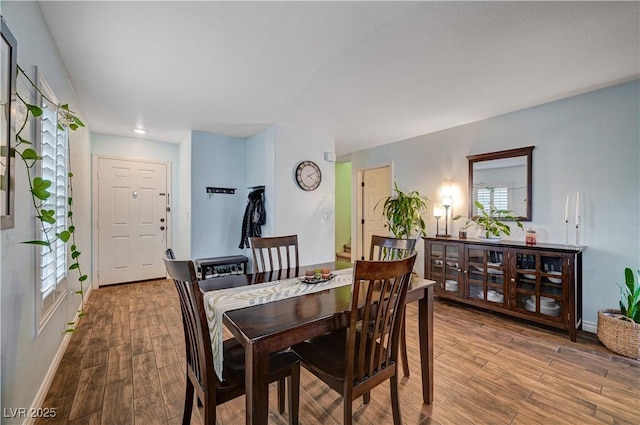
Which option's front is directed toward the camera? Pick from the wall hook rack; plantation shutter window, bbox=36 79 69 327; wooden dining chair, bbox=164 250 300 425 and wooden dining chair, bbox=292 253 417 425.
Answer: the wall hook rack

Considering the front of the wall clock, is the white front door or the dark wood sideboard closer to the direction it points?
the dark wood sideboard

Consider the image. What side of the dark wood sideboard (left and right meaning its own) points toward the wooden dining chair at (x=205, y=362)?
front

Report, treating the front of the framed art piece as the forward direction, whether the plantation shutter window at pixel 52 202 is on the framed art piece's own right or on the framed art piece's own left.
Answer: on the framed art piece's own left

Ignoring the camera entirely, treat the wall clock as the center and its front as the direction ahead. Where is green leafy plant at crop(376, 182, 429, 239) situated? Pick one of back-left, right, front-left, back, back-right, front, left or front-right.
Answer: front-left

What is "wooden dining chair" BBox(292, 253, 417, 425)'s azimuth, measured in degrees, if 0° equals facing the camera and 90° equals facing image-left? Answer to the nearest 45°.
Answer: approximately 135°

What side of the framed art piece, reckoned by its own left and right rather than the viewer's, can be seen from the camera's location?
right

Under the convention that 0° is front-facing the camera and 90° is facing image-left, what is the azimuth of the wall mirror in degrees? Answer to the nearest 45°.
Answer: approximately 45°

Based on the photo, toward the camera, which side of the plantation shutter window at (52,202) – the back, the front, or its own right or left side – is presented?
right
